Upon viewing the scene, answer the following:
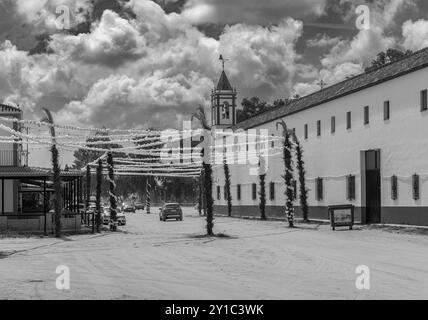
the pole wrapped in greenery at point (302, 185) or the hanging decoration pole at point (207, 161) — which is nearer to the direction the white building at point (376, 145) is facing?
the hanging decoration pole

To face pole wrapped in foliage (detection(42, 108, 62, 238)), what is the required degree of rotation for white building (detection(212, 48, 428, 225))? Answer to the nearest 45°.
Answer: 0° — it already faces it

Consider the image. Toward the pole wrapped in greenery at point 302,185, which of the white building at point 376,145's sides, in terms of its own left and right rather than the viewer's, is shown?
front

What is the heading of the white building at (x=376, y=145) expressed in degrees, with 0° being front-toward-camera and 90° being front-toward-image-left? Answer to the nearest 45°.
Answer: approximately 45°

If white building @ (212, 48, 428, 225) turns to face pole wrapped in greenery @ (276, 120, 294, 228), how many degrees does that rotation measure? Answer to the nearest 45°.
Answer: approximately 45° to its right

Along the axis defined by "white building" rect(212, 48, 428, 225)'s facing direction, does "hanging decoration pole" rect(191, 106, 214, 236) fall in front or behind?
in front
